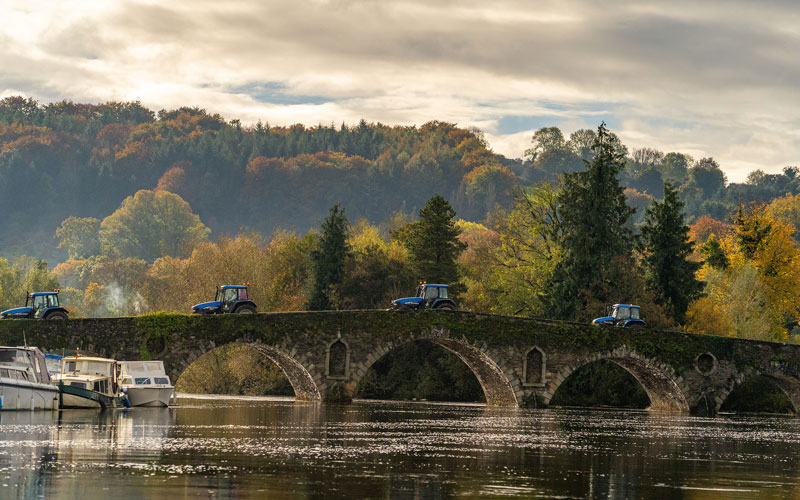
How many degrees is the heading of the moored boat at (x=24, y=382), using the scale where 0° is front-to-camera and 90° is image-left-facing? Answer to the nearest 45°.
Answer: approximately 90°
